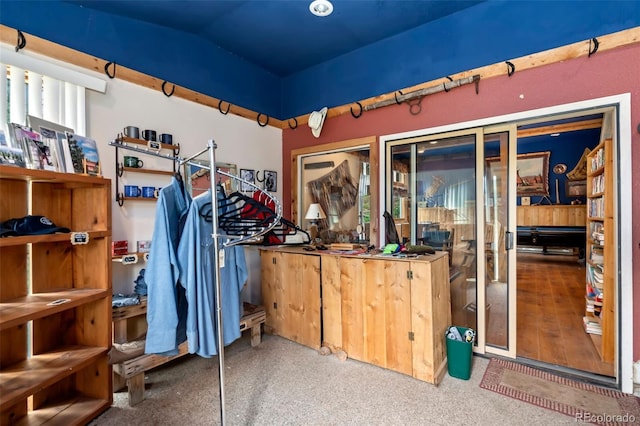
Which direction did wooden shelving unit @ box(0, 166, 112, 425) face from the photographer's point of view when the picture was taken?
facing the viewer and to the right of the viewer

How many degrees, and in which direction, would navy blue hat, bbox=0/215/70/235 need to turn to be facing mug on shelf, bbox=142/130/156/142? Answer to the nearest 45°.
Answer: approximately 90° to its left

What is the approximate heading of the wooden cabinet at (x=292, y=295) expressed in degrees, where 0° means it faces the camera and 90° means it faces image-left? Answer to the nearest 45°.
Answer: approximately 45°

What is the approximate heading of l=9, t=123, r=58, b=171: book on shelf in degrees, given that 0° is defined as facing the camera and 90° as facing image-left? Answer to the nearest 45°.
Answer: approximately 315°

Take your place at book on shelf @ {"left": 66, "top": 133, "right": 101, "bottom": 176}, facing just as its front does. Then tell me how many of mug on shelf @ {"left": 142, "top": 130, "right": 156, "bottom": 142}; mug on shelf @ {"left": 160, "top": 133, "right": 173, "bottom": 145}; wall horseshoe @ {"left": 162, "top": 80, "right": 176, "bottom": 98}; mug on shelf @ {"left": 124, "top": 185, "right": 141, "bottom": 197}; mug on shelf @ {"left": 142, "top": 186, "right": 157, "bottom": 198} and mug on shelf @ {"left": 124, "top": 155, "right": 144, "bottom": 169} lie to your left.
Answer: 6

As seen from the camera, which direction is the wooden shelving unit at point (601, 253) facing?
to the viewer's left

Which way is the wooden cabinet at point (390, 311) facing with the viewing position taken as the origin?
facing the viewer and to the left of the viewer
